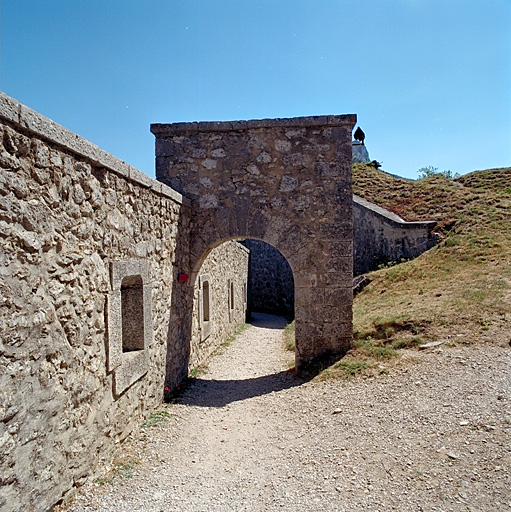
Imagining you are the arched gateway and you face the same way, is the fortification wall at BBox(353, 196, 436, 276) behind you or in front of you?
behind

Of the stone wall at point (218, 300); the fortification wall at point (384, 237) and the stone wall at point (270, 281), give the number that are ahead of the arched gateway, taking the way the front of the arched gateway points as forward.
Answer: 0

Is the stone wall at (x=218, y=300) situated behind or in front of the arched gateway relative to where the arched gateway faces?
behind

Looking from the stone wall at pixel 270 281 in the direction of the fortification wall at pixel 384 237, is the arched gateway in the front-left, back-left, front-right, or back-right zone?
front-right

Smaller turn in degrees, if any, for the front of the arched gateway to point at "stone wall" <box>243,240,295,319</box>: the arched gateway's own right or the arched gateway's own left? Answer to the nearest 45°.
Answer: approximately 180°

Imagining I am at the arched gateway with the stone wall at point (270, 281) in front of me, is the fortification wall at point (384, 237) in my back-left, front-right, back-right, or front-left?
front-right

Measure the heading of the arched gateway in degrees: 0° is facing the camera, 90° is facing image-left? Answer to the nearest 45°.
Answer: approximately 0°
